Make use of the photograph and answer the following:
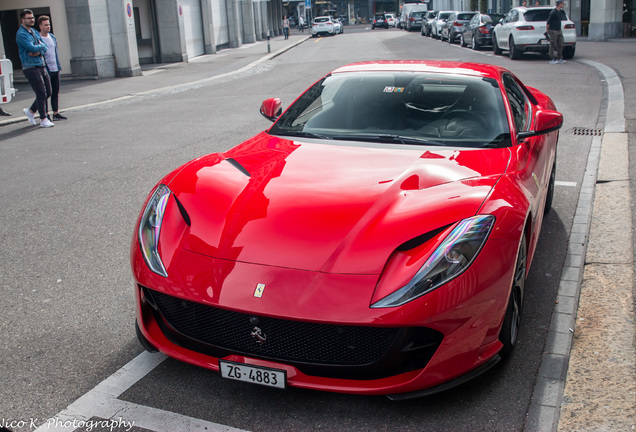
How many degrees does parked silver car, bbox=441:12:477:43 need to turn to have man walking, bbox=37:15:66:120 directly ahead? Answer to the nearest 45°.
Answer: approximately 135° to its left

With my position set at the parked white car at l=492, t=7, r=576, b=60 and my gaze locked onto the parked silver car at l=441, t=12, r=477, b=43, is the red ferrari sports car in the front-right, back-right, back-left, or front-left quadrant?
back-left

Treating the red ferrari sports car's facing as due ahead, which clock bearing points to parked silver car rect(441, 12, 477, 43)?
The parked silver car is roughly at 5 o'clock from the red ferrari sports car.

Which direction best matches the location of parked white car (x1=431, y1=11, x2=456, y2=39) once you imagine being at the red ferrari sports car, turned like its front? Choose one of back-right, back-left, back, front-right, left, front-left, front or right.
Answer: back-right

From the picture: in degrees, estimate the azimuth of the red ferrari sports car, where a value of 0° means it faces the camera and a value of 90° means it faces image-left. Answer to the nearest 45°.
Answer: approximately 45°

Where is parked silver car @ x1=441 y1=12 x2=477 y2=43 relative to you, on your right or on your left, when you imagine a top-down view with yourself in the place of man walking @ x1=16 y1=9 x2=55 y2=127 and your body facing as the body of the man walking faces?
on your left

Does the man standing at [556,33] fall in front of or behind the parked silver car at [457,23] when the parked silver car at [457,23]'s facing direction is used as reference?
behind
